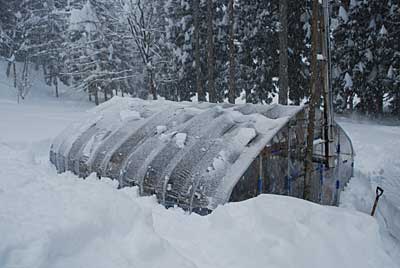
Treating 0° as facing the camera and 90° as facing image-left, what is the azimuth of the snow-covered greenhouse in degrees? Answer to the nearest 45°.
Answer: approximately 315°

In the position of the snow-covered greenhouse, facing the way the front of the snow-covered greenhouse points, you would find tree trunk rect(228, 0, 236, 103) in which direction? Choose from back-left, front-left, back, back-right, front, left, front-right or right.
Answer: back-left
